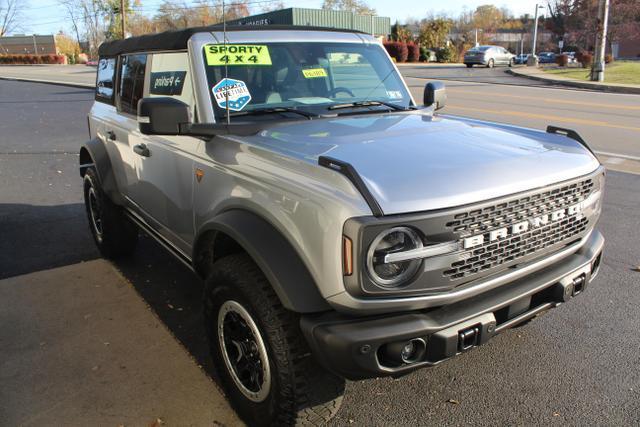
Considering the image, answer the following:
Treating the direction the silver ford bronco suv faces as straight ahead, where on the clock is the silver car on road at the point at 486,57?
The silver car on road is roughly at 8 o'clock from the silver ford bronco suv.

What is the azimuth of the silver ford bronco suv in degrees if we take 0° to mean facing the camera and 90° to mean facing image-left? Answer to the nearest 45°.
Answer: approximately 315°

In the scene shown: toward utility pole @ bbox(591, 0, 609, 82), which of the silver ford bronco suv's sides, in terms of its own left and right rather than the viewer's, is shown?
left

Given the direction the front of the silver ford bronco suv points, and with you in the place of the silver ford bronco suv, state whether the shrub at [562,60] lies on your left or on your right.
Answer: on your left
